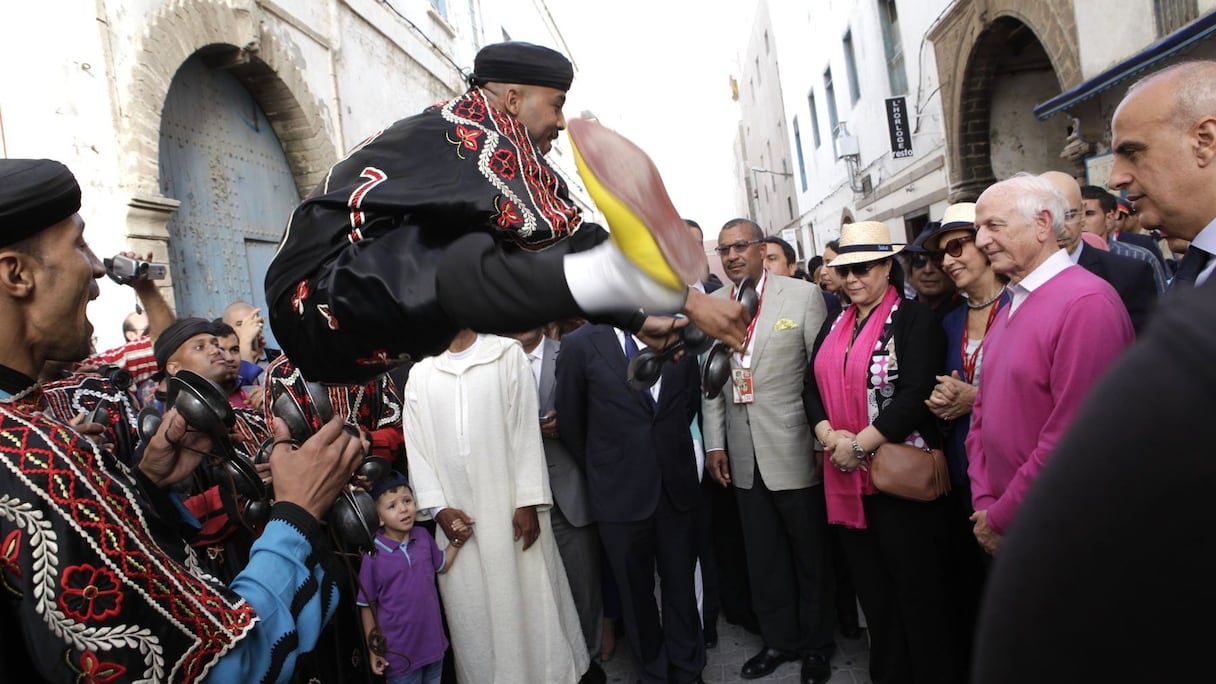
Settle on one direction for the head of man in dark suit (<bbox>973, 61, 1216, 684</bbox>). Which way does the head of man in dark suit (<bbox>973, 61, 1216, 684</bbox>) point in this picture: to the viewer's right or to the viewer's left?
to the viewer's left

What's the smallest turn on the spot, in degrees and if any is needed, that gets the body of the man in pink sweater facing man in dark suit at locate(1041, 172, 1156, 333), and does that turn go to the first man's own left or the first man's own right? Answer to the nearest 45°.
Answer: approximately 180°

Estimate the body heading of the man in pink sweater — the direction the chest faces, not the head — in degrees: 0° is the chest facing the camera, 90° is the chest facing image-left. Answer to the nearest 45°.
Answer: approximately 45°

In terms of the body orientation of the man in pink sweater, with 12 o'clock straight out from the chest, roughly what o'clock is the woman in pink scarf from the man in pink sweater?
The woman in pink scarf is roughly at 3 o'clock from the man in pink sweater.

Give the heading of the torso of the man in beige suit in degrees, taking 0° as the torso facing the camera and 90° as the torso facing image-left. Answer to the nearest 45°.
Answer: approximately 45°

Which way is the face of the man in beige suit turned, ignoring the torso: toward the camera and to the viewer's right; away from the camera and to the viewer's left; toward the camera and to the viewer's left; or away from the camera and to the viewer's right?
toward the camera and to the viewer's left

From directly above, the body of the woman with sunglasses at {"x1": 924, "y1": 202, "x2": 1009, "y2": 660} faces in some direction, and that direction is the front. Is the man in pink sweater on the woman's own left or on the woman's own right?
on the woman's own left

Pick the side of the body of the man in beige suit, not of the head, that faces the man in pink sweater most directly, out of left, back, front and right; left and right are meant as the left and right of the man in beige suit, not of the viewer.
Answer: left

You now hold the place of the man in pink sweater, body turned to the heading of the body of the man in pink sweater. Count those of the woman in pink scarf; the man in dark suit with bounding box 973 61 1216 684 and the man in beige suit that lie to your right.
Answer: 2
